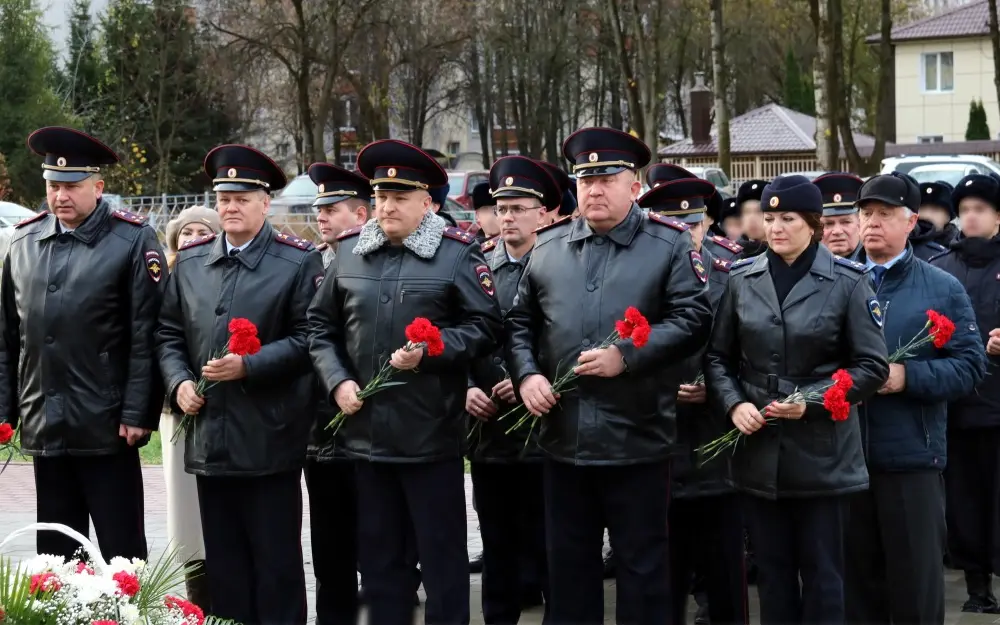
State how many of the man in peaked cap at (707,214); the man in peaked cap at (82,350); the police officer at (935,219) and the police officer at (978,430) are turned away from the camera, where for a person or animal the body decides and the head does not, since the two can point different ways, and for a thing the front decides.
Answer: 0

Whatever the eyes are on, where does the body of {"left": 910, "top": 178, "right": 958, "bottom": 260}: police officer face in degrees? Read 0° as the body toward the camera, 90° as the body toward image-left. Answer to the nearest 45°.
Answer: approximately 45°

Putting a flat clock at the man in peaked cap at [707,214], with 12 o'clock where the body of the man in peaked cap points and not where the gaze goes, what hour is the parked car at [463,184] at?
The parked car is roughly at 4 o'clock from the man in peaked cap.

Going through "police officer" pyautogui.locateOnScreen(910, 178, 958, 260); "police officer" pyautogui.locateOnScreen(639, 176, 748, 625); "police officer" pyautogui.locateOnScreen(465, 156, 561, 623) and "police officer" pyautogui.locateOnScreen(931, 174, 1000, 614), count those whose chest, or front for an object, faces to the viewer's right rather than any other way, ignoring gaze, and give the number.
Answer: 0

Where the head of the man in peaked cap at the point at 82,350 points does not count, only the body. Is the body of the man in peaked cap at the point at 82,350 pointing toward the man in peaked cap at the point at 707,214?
no

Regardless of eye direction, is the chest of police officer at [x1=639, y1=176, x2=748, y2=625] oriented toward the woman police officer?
no

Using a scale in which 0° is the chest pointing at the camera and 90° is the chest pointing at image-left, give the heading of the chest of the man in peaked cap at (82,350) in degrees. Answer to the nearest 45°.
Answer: approximately 45°

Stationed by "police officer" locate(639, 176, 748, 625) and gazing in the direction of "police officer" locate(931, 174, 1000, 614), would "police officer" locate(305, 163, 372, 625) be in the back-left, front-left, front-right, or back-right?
back-left

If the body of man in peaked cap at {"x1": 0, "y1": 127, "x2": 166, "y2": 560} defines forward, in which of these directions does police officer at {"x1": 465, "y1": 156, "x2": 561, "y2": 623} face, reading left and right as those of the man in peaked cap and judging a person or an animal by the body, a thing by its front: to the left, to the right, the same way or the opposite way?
the same way

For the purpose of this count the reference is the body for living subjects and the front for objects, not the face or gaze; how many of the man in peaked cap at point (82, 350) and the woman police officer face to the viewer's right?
0

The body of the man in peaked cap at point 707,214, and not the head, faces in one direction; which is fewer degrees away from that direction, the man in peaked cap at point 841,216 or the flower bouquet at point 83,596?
the flower bouquet

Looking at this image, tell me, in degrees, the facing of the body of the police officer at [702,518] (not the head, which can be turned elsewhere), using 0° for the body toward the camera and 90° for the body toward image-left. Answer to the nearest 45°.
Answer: approximately 45°

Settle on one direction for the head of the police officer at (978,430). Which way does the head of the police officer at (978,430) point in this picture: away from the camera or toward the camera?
toward the camera

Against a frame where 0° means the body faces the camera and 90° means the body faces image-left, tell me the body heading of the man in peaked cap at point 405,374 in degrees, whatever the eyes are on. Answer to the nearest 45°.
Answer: approximately 45°

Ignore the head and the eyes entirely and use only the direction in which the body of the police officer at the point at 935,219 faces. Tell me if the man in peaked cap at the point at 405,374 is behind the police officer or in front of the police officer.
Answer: in front

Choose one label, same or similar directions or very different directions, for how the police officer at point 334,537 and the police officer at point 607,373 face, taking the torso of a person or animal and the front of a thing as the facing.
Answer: same or similar directions

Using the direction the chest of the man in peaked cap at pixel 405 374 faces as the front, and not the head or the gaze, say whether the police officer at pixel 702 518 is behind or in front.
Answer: behind

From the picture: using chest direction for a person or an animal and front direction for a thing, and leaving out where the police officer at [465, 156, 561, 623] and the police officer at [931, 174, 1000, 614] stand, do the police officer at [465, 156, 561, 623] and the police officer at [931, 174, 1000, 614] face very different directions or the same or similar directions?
same or similar directions

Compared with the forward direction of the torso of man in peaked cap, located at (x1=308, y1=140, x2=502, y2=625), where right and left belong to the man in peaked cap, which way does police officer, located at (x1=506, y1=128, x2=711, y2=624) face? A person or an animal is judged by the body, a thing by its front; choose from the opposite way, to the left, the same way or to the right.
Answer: the same way

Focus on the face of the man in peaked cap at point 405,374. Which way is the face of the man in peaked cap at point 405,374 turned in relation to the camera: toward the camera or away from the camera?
toward the camera
